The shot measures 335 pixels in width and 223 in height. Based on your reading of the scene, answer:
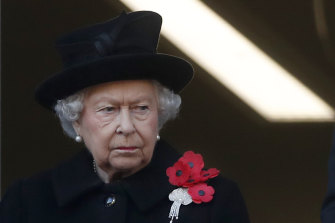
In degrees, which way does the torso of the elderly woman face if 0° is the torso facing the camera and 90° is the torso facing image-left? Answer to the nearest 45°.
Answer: approximately 0°
